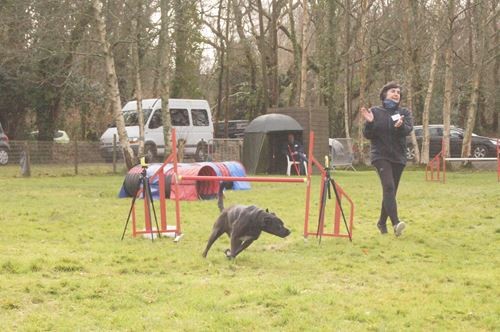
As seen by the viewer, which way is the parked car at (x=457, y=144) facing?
to the viewer's right

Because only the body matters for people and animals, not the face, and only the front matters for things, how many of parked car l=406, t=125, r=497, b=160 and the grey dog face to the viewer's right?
2

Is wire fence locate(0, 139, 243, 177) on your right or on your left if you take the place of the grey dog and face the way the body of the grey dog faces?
on your left

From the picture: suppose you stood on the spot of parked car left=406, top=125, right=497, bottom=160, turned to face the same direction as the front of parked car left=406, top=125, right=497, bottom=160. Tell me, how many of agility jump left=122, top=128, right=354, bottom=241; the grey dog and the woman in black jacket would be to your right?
3

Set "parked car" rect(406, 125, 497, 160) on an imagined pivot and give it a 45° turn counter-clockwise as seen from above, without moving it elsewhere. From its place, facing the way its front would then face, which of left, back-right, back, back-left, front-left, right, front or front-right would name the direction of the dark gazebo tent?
back

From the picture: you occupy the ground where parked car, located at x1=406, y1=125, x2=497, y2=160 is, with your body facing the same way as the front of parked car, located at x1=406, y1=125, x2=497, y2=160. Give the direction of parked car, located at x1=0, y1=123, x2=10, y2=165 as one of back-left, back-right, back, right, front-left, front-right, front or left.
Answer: back-right

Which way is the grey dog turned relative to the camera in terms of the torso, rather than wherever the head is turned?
to the viewer's right

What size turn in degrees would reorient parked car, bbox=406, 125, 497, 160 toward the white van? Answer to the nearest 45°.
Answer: approximately 135° to its right
